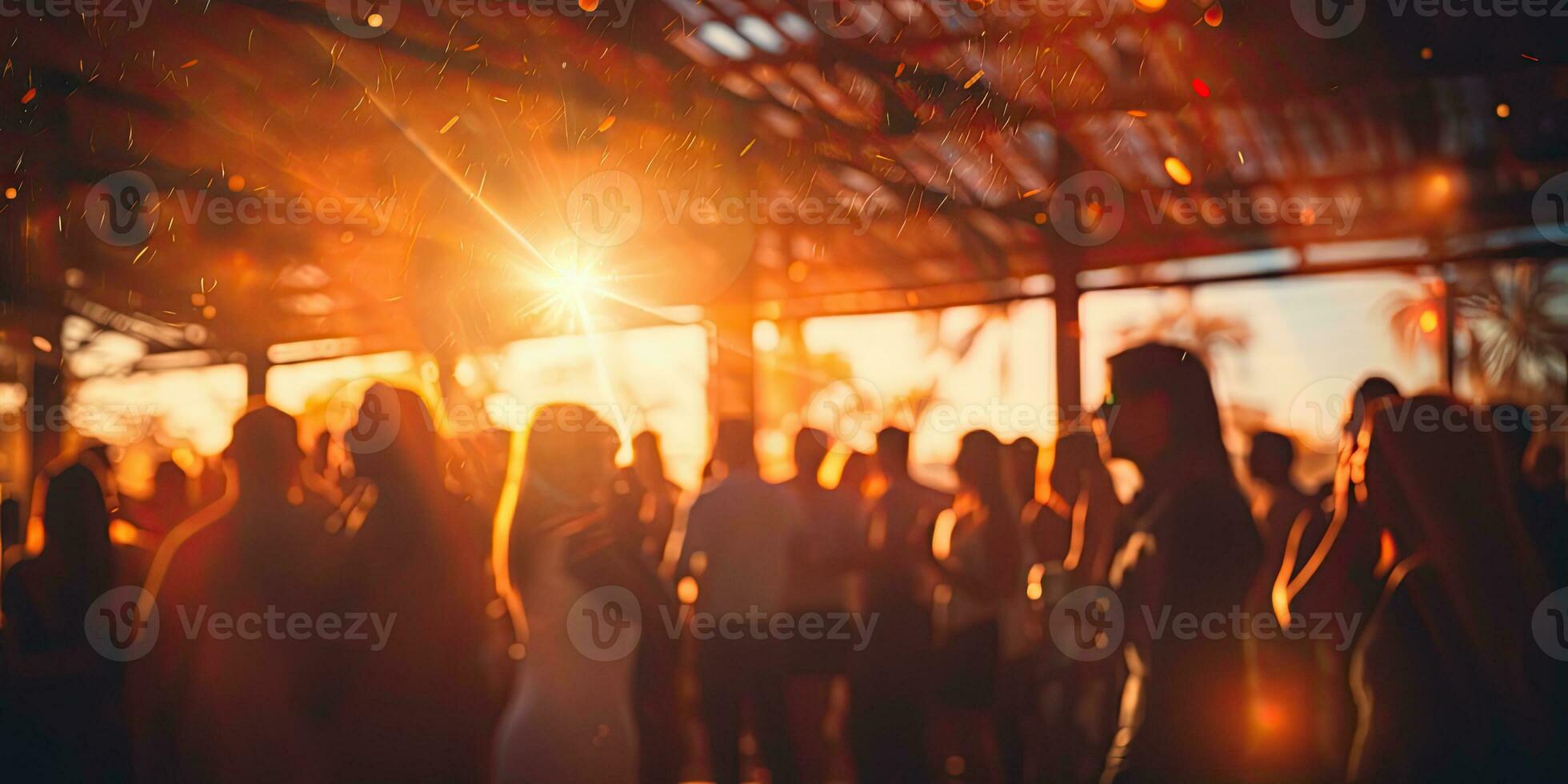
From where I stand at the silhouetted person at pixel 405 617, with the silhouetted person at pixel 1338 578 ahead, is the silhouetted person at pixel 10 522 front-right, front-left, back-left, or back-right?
back-left

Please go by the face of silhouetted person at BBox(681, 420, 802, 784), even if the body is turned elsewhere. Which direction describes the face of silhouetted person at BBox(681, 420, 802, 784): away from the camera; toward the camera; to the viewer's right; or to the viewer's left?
away from the camera

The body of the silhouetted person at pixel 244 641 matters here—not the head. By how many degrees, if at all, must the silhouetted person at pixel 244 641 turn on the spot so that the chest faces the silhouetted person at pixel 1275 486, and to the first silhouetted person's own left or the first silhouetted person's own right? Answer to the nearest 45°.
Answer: approximately 90° to the first silhouetted person's own right

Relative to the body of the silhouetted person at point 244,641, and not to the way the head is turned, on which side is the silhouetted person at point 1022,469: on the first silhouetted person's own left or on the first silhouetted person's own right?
on the first silhouetted person's own right

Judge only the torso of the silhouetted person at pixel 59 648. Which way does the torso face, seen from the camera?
away from the camera

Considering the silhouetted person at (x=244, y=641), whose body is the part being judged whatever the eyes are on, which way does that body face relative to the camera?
away from the camera

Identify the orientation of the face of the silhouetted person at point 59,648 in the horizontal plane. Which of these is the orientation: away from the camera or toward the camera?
away from the camera

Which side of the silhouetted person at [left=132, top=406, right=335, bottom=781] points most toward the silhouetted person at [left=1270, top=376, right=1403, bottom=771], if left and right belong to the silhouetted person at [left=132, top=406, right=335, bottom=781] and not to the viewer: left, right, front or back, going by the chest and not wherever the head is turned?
right
